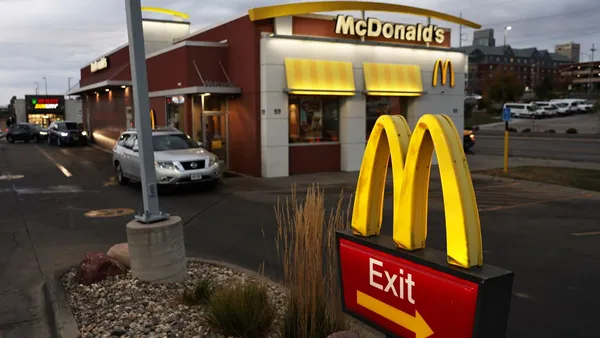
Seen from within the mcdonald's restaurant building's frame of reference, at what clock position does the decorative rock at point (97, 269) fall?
The decorative rock is roughly at 2 o'clock from the mcdonald's restaurant building.

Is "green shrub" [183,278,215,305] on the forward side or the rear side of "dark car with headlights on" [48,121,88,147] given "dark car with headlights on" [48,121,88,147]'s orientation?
on the forward side

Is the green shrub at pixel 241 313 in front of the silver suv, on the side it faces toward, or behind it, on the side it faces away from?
in front

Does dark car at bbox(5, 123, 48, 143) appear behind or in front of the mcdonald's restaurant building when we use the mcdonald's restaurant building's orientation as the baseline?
behind

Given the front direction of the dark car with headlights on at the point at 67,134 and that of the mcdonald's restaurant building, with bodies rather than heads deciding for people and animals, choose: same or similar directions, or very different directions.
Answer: same or similar directions

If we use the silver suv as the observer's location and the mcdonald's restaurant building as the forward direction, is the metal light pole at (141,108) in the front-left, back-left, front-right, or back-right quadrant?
back-right

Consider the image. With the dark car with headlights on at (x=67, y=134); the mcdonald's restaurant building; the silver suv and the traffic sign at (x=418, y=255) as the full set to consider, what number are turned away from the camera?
0

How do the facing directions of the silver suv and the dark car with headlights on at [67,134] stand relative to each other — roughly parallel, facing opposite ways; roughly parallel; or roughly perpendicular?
roughly parallel

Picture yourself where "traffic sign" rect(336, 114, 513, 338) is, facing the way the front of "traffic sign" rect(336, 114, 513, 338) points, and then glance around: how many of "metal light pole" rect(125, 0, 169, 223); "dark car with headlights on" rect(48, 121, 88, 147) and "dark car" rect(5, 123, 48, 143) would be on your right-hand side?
3

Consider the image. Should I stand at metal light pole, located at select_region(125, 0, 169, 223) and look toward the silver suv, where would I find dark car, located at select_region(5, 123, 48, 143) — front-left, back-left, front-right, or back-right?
front-left

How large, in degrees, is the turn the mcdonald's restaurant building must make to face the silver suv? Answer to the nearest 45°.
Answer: approximately 90° to its right

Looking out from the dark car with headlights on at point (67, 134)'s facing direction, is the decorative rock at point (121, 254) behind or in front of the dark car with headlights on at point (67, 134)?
in front

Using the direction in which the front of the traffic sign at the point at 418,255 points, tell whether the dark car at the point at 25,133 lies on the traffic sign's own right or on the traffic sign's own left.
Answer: on the traffic sign's own right

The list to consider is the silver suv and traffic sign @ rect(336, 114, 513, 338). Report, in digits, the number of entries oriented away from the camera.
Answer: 0

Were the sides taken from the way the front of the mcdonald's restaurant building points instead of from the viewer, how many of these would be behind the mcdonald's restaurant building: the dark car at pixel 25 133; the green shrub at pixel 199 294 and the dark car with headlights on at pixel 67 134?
2
